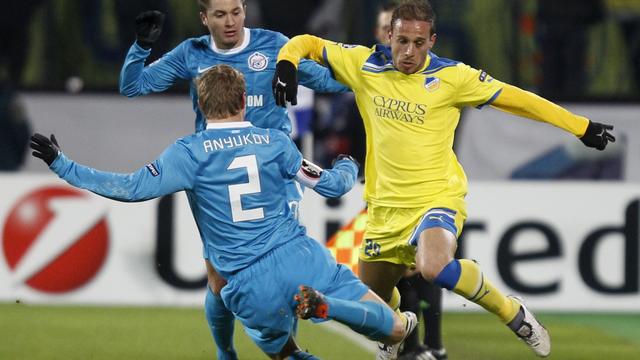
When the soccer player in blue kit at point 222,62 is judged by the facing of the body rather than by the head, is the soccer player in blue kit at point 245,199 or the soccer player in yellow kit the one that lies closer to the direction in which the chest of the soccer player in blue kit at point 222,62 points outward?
the soccer player in blue kit

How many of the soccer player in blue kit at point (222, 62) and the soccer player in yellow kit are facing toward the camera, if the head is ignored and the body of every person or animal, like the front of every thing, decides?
2

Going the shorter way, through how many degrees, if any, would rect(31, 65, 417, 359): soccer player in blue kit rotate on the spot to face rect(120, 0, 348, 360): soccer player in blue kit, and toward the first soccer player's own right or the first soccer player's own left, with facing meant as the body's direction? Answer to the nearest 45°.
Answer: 0° — they already face them

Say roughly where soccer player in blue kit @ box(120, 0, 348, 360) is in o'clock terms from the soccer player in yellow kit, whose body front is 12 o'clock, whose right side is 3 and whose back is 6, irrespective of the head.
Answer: The soccer player in blue kit is roughly at 3 o'clock from the soccer player in yellow kit.

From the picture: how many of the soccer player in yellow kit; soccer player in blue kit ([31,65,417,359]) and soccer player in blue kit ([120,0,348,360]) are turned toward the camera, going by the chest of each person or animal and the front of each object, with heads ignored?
2

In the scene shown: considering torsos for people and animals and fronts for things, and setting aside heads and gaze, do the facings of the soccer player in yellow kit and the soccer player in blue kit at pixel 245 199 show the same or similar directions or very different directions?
very different directions

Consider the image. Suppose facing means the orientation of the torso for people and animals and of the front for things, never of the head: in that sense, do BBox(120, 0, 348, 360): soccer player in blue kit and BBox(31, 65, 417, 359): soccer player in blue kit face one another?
yes

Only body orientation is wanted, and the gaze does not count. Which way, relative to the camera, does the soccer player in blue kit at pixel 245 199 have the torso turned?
away from the camera

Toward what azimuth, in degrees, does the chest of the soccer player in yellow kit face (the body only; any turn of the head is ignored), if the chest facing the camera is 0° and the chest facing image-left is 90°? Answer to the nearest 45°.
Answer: approximately 0°

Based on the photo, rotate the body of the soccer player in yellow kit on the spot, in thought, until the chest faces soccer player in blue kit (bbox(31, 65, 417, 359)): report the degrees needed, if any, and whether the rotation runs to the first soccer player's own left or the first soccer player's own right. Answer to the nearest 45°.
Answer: approximately 45° to the first soccer player's own right

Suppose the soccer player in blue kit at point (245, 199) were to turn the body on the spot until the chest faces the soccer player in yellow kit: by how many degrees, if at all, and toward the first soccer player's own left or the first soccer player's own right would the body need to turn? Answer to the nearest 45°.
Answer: approximately 45° to the first soccer player's own right

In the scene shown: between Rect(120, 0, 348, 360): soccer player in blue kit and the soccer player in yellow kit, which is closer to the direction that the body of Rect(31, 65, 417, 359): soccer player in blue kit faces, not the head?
the soccer player in blue kit

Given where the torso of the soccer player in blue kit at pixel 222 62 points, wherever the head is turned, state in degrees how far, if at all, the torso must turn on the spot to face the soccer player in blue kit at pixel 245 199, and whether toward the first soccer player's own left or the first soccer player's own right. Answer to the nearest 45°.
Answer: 0° — they already face them

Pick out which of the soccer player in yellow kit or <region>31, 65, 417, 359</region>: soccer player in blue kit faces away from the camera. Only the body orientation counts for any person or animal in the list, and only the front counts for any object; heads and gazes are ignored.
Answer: the soccer player in blue kit
